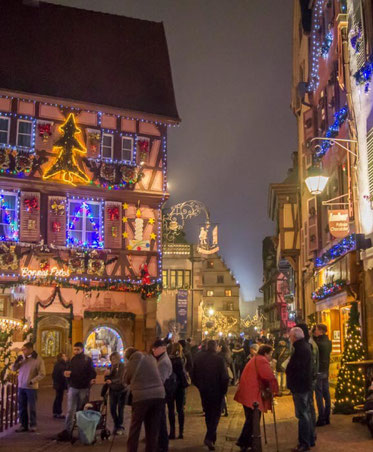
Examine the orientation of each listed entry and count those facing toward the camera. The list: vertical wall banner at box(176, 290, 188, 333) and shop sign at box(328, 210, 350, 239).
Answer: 2

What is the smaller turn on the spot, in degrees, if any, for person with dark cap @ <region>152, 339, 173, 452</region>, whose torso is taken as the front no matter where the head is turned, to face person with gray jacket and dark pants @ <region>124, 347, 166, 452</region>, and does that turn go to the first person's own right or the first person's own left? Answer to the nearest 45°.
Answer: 0° — they already face them

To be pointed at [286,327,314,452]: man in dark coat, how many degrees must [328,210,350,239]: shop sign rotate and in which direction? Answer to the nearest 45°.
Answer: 0° — it already faces them

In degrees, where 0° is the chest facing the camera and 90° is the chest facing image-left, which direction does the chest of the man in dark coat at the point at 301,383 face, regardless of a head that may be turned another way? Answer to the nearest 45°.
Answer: approximately 90°

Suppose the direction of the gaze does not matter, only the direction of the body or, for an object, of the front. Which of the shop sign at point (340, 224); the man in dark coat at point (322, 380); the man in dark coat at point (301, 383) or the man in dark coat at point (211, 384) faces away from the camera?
the man in dark coat at point (211, 384)

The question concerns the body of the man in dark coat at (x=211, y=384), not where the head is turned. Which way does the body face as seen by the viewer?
away from the camera

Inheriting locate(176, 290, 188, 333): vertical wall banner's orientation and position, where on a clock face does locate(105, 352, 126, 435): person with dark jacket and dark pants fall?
The person with dark jacket and dark pants is roughly at 12 o'clock from the vertical wall banner.

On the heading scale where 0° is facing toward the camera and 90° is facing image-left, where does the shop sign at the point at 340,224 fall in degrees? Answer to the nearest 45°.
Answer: approximately 0°
